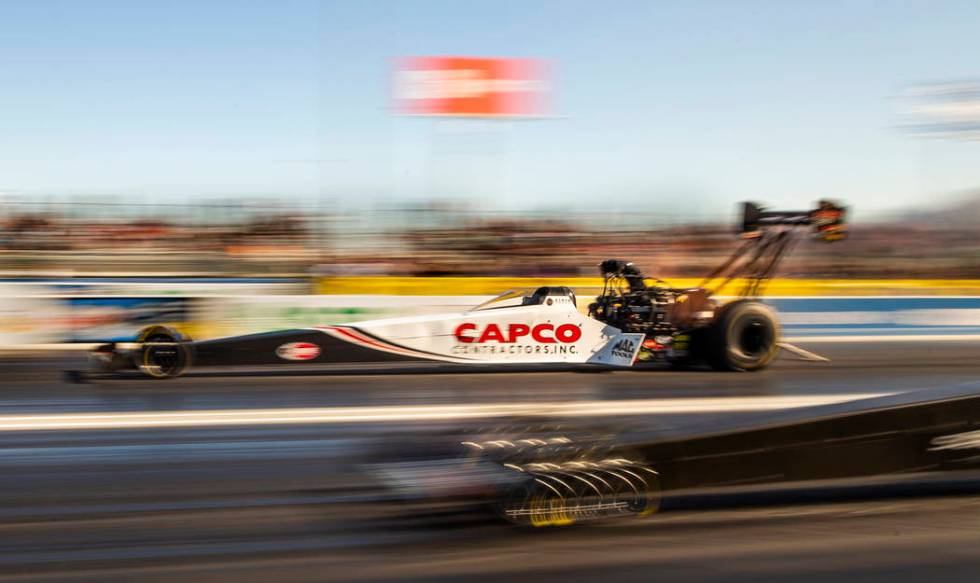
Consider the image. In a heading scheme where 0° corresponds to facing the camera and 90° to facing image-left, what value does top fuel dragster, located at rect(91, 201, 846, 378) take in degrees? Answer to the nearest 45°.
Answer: approximately 90°
